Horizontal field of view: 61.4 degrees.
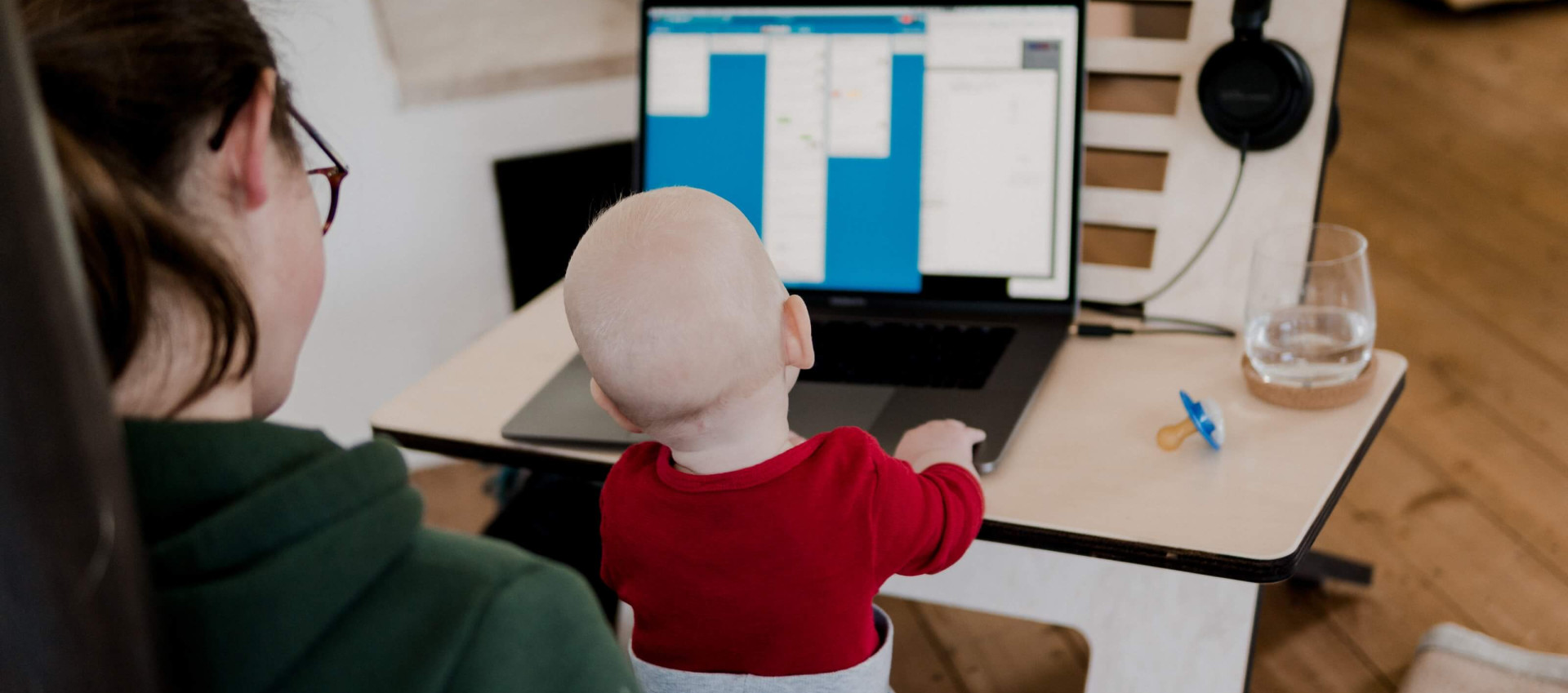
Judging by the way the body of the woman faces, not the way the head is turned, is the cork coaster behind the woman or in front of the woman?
in front

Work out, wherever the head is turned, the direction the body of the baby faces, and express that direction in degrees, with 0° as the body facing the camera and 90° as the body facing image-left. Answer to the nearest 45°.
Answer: approximately 180°

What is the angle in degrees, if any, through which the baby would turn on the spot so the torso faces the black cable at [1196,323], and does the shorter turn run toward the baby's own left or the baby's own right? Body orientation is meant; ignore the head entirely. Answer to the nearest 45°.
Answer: approximately 45° to the baby's own right

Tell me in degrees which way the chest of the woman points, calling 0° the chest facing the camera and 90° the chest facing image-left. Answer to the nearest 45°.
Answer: approximately 225°

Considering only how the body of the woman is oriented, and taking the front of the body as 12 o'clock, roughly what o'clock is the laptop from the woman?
The laptop is roughly at 12 o'clock from the woman.

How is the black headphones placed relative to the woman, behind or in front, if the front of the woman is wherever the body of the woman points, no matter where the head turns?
in front

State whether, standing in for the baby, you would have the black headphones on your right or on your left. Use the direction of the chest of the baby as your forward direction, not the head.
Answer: on your right

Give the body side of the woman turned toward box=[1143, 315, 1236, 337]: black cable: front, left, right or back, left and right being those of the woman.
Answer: front

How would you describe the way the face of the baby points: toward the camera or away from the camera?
away from the camera
